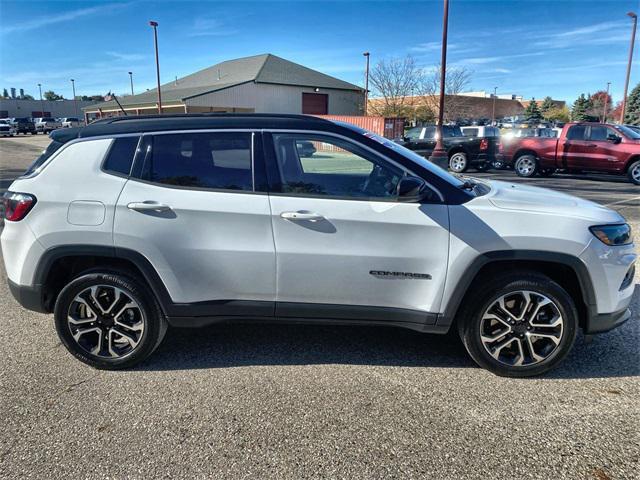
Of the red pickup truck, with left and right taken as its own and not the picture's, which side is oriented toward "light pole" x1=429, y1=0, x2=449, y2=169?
back

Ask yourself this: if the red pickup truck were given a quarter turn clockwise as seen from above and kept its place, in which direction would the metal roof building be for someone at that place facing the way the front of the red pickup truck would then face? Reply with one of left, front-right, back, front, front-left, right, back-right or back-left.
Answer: back-right

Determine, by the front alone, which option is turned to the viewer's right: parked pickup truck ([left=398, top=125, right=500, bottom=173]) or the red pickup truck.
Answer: the red pickup truck

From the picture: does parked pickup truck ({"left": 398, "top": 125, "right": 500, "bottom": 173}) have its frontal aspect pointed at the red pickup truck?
no

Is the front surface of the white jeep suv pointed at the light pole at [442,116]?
no

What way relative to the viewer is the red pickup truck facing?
to the viewer's right

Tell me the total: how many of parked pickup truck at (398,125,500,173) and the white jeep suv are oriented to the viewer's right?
1

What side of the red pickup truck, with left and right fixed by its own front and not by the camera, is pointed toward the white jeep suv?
right

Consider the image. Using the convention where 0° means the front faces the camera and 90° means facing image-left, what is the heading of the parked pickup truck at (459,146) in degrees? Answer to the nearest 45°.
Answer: approximately 135°

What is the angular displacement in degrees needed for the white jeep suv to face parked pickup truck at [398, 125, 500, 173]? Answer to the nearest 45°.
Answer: approximately 90° to its left

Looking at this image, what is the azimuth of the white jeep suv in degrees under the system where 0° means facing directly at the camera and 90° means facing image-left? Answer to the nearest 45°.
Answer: approximately 270°

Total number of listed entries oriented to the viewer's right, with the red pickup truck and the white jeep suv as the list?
2

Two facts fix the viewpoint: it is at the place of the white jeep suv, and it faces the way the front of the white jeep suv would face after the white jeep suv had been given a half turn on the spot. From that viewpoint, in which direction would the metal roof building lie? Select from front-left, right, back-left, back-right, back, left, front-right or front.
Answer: right
